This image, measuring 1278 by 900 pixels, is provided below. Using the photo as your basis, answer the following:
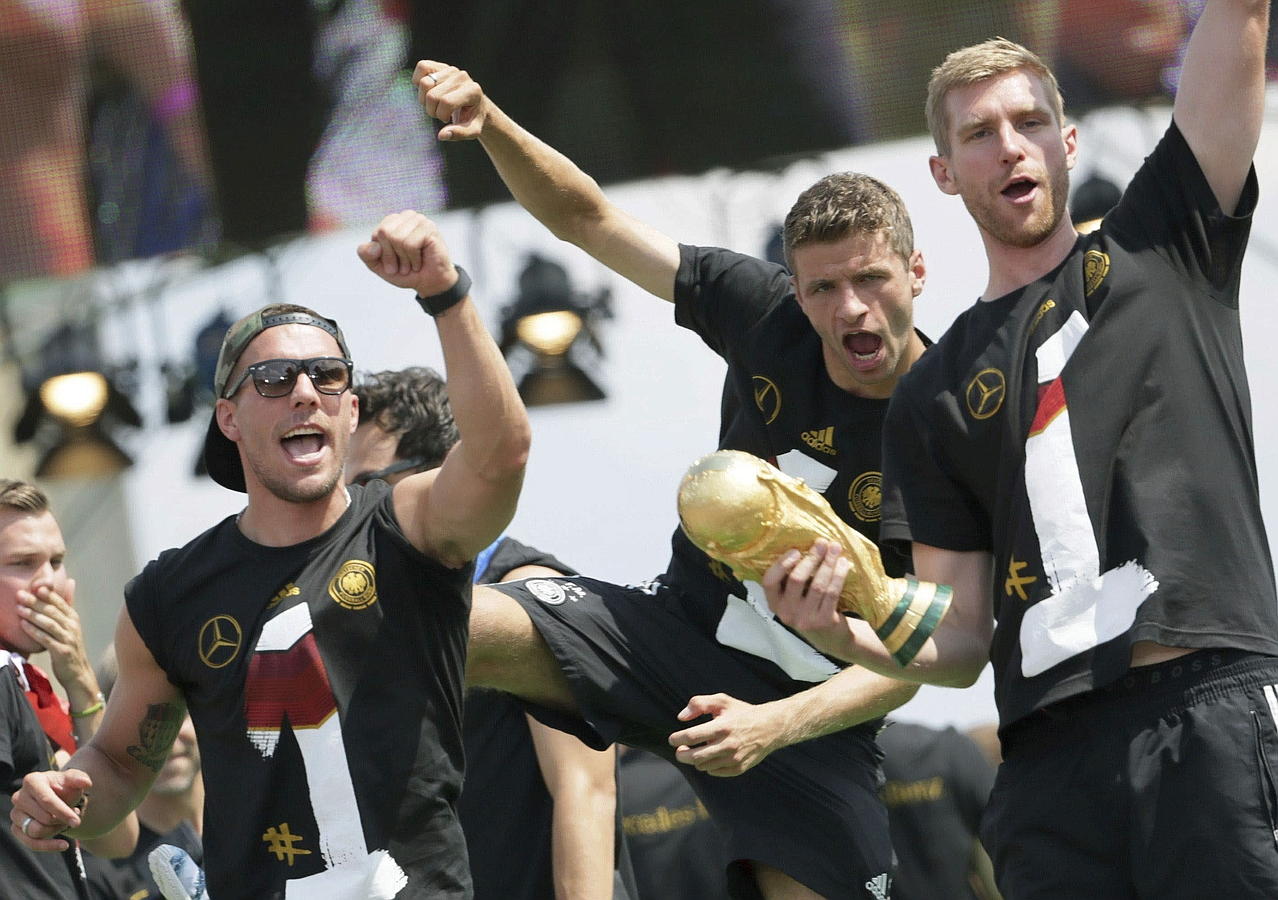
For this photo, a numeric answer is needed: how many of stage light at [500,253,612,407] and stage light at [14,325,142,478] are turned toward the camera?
2

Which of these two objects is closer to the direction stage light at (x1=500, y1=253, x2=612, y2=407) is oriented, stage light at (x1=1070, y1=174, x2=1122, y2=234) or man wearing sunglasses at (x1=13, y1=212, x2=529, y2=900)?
the man wearing sunglasses

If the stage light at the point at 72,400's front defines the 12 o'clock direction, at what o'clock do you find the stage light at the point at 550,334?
the stage light at the point at 550,334 is roughly at 10 o'clock from the stage light at the point at 72,400.

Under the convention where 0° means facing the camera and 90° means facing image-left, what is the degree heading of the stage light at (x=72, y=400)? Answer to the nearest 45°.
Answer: approximately 0°

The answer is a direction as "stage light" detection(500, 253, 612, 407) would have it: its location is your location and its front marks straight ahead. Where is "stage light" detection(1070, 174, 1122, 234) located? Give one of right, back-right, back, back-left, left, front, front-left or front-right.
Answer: left

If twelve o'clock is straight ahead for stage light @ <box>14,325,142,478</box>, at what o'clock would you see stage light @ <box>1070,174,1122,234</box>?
stage light @ <box>1070,174,1122,234</box> is roughly at 10 o'clock from stage light @ <box>14,325,142,478</box>.

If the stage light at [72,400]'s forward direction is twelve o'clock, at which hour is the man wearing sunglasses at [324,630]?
The man wearing sunglasses is roughly at 12 o'clock from the stage light.

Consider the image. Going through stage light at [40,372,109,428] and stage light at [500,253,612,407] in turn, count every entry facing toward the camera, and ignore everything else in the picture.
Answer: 2
